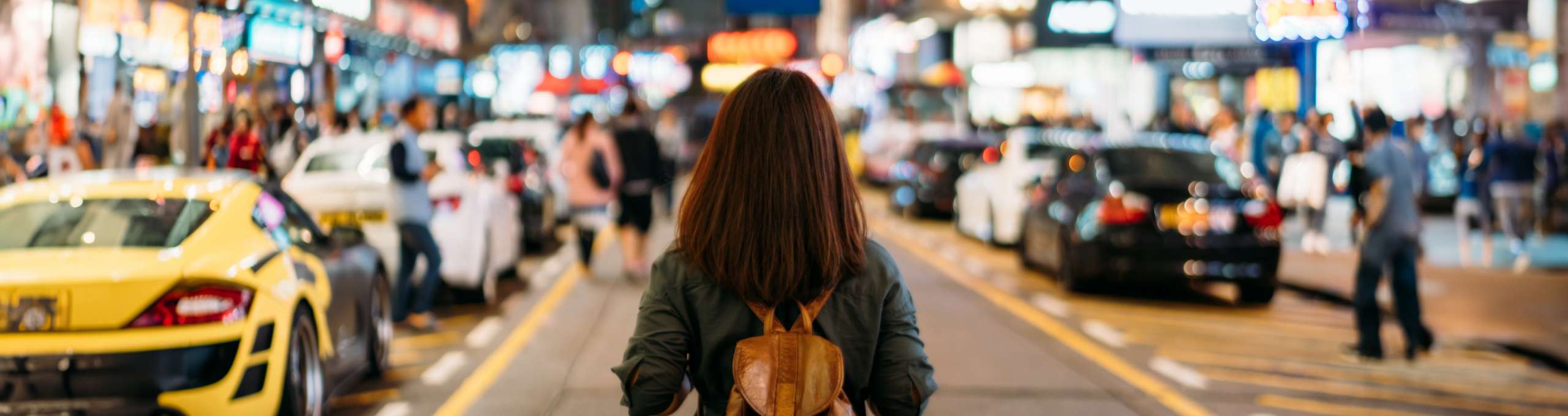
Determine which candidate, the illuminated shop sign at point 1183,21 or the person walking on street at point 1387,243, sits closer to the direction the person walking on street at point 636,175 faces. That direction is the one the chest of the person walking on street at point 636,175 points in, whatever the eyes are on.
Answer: the illuminated shop sign

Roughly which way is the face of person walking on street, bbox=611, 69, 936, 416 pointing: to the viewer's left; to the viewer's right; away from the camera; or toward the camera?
away from the camera

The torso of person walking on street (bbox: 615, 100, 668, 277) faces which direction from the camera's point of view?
away from the camera

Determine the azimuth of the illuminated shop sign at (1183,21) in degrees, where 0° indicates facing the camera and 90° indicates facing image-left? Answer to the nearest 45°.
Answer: approximately 0°

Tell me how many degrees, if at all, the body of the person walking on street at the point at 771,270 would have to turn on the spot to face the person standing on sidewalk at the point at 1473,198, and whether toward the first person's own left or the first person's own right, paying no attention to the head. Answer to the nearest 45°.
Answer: approximately 45° to the first person's own right

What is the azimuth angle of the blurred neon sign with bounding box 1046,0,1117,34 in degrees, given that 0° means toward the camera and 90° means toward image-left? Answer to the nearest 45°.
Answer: approximately 0°

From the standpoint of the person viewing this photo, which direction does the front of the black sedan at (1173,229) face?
facing away from the viewer and to the left of the viewer

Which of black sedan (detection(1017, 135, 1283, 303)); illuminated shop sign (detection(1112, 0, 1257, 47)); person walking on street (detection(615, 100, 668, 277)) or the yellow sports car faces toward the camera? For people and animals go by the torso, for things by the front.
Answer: the illuminated shop sign

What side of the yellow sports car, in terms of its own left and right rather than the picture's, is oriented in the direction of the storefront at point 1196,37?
front

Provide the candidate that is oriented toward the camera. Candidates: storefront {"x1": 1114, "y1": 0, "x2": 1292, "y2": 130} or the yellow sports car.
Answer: the storefront

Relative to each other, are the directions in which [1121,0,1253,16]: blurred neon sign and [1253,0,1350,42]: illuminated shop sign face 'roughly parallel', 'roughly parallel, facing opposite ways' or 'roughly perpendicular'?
roughly parallel

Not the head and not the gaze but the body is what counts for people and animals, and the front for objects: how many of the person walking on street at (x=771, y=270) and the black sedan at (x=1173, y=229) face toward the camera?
0

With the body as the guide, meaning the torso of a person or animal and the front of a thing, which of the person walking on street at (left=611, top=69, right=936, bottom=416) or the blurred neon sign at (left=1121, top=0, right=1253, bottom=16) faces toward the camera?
the blurred neon sign

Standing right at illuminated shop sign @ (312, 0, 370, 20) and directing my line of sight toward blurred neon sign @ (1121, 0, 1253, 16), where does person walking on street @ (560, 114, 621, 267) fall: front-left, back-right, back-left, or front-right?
front-right
